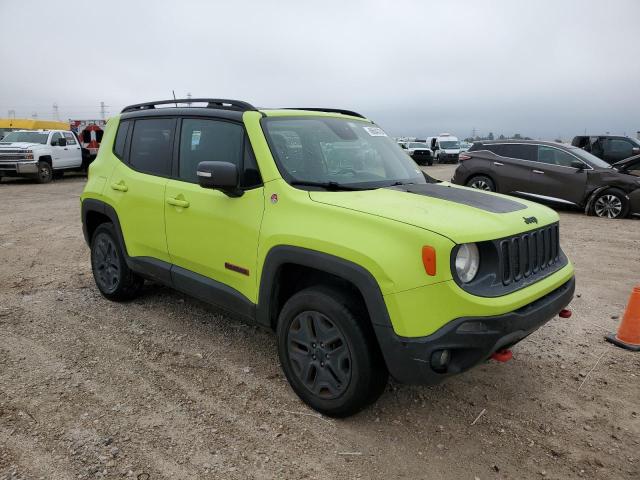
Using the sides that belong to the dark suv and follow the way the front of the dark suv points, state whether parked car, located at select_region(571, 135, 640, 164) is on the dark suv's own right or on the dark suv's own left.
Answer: on the dark suv's own left

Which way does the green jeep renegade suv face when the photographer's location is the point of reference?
facing the viewer and to the right of the viewer

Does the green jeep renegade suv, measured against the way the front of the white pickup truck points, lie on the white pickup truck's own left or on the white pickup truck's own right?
on the white pickup truck's own left

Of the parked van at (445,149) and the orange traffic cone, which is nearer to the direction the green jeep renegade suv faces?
the orange traffic cone

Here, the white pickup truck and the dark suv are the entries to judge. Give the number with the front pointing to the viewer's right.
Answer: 1

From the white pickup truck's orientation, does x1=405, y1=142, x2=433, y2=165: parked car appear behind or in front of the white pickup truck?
behind

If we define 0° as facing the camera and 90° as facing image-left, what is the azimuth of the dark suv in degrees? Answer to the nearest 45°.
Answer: approximately 270°

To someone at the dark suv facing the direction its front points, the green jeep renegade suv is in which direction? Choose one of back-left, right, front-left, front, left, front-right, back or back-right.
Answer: right

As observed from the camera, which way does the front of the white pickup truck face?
facing the viewer and to the left of the viewer

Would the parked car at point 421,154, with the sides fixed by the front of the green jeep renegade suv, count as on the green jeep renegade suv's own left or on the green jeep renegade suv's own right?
on the green jeep renegade suv's own left

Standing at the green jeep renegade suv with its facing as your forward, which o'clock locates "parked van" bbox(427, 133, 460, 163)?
The parked van is roughly at 8 o'clock from the green jeep renegade suv.

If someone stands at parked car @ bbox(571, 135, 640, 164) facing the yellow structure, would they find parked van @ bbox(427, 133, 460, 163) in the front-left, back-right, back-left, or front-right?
front-right

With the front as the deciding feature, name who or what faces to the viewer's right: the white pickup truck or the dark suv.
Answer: the dark suv

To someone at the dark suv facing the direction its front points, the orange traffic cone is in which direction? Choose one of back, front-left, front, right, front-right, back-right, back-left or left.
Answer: right
